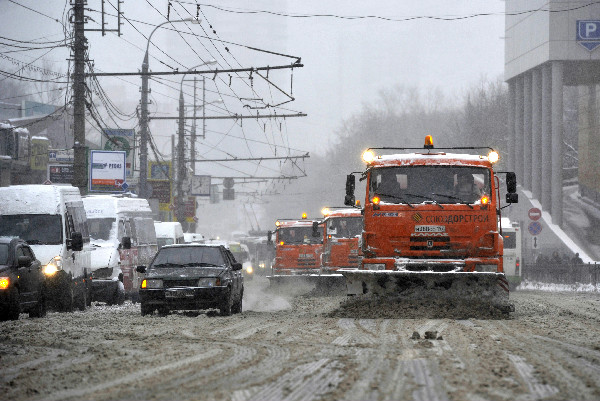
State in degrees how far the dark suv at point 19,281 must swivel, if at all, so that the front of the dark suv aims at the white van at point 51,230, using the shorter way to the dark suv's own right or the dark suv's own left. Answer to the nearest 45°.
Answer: approximately 135° to the dark suv's own right

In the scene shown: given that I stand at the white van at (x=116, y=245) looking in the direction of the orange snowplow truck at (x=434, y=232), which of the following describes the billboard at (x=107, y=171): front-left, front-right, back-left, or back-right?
back-left

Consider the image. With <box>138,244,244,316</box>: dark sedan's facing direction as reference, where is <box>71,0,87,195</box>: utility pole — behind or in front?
behind

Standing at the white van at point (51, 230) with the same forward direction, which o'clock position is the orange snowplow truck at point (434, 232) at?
The orange snowplow truck is roughly at 9 o'clock from the white van.

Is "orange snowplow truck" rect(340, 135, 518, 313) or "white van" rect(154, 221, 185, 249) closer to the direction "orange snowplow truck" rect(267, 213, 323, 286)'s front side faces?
the orange snowplow truck
